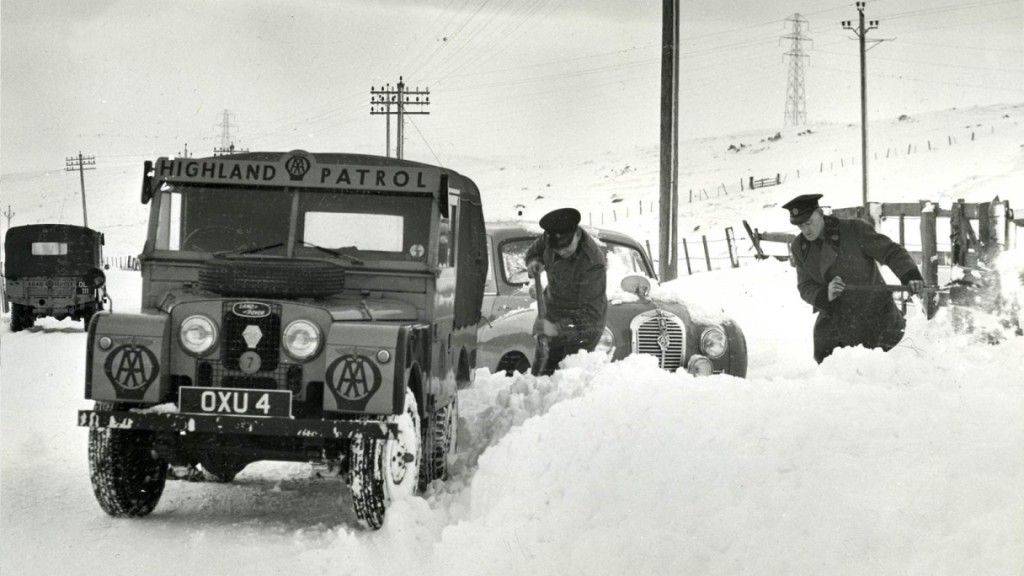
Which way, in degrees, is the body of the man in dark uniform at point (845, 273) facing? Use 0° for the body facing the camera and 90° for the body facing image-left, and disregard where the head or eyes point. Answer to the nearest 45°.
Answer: approximately 45°

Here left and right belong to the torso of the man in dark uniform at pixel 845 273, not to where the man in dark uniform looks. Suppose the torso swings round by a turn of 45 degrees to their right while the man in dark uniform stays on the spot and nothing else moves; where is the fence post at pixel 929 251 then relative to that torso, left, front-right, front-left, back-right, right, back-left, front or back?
right

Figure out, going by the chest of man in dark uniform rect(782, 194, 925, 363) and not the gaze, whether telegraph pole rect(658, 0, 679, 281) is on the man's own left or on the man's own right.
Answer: on the man's own right

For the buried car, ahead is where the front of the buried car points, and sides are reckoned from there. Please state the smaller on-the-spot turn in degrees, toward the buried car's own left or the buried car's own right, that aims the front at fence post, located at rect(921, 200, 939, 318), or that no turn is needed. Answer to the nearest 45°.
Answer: approximately 90° to the buried car's own left

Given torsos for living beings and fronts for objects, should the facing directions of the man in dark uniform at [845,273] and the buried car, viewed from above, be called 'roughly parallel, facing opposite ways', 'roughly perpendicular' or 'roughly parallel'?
roughly perpendicular

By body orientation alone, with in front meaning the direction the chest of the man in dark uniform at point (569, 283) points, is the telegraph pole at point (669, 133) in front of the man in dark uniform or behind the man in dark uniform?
behind

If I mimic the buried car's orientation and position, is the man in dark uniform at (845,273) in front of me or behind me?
in front

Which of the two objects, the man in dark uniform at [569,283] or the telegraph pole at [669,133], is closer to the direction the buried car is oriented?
the man in dark uniform

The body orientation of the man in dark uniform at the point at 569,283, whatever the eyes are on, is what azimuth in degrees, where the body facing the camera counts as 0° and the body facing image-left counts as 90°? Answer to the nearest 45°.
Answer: approximately 45°

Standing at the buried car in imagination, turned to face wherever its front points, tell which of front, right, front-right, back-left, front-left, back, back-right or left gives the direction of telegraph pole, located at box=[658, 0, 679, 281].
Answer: back-left
